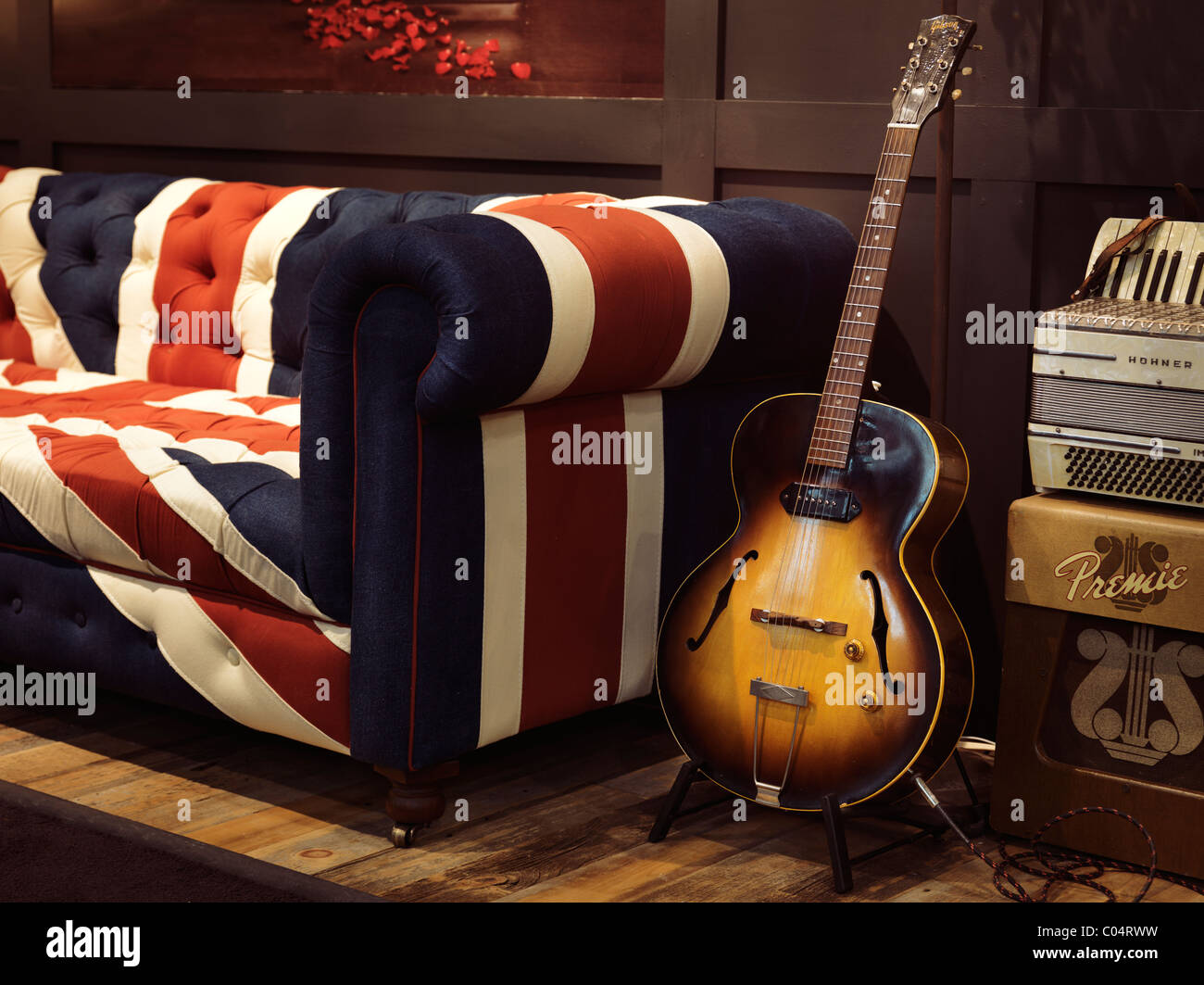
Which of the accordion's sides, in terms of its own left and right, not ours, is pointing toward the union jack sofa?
right

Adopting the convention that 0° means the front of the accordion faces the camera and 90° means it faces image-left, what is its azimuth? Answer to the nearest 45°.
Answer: approximately 0°

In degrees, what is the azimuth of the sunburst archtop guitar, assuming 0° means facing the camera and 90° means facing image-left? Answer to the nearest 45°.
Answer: approximately 45°
